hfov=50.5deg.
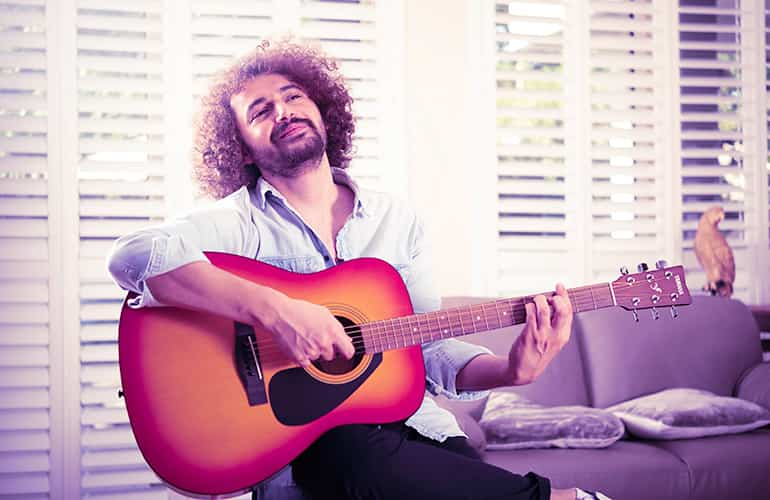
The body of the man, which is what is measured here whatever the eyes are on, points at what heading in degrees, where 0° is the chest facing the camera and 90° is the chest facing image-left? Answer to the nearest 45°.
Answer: approximately 0°

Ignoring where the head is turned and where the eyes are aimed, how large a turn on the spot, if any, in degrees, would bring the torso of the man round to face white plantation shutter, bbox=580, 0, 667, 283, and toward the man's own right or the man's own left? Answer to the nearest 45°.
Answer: approximately 135° to the man's own left

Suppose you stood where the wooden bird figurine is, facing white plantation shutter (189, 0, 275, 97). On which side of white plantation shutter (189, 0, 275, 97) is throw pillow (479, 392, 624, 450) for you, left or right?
left

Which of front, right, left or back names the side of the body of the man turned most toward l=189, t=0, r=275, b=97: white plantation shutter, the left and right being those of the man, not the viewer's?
back

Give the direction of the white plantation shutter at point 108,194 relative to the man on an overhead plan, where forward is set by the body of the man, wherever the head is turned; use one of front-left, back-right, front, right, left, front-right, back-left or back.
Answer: back-right

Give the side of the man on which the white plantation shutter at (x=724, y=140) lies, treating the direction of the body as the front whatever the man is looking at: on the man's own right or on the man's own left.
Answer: on the man's own left

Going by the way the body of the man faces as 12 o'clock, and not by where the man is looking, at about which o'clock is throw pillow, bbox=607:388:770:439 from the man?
The throw pillow is roughly at 8 o'clock from the man.

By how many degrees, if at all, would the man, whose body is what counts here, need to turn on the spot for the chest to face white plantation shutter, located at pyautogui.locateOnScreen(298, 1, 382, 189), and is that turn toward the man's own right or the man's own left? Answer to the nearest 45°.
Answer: approximately 180°

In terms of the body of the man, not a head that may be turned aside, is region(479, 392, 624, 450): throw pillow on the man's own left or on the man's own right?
on the man's own left

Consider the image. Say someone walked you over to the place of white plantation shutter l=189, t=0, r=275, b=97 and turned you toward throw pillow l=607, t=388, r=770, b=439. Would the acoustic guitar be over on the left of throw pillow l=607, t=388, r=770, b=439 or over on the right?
right
